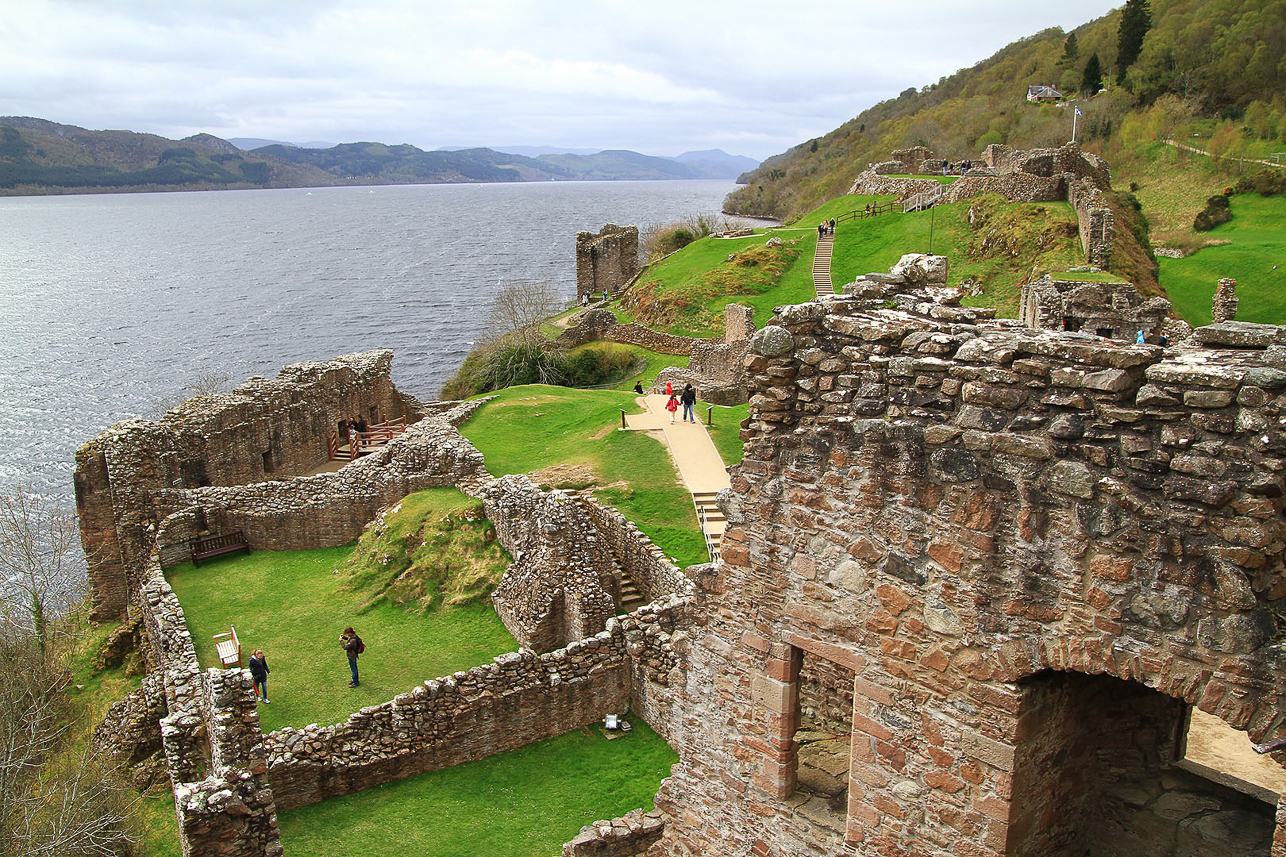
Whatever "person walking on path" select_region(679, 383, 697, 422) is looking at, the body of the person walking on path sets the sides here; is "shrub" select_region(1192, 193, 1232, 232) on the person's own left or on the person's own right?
on the person's own left

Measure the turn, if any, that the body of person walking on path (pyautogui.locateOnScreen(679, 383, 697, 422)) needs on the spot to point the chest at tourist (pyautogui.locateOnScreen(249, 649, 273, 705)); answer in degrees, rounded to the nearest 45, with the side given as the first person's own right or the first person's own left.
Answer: approximately 45° to the first person's own right

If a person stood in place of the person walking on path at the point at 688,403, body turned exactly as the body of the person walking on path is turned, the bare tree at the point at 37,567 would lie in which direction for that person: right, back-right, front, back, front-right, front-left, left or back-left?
right

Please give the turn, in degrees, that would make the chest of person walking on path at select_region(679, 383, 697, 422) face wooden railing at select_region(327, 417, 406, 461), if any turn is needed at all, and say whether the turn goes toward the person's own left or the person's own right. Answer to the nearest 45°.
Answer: approximately 90° to the person's own right

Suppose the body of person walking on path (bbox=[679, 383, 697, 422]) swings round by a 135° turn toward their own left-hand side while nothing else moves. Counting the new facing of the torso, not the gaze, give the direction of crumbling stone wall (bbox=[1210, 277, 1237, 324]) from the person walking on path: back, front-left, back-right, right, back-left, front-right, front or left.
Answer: front-right

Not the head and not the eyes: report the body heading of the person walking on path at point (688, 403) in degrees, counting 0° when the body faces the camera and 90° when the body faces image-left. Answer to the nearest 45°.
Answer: approximately 0°

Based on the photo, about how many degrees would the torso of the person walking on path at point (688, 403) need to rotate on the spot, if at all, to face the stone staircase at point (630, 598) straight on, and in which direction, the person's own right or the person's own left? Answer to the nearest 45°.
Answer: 0° — they already face it

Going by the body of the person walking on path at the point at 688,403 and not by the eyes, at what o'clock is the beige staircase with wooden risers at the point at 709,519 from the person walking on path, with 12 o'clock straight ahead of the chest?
The beige staircase with wooden risers is roughly at 12 o'clock from the person walking on path.
